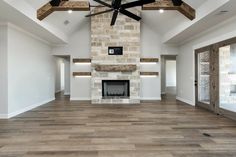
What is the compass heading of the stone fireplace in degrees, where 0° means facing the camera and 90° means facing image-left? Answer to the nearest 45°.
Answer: approximately 0°

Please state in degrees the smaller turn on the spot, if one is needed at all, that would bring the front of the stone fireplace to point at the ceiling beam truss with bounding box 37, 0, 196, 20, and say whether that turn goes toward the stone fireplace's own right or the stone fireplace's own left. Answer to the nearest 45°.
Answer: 0° — it already faces it

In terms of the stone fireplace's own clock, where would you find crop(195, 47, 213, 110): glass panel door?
The glass panel door is roughly at 10 o'clock from the stone fireplace.

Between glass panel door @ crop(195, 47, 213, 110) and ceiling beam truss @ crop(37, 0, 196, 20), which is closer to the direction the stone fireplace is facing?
the ceiling beam truss

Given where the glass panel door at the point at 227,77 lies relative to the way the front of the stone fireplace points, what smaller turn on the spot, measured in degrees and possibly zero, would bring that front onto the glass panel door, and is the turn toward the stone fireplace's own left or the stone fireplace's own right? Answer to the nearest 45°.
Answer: approximately 45° to the stone fireplace's own left
